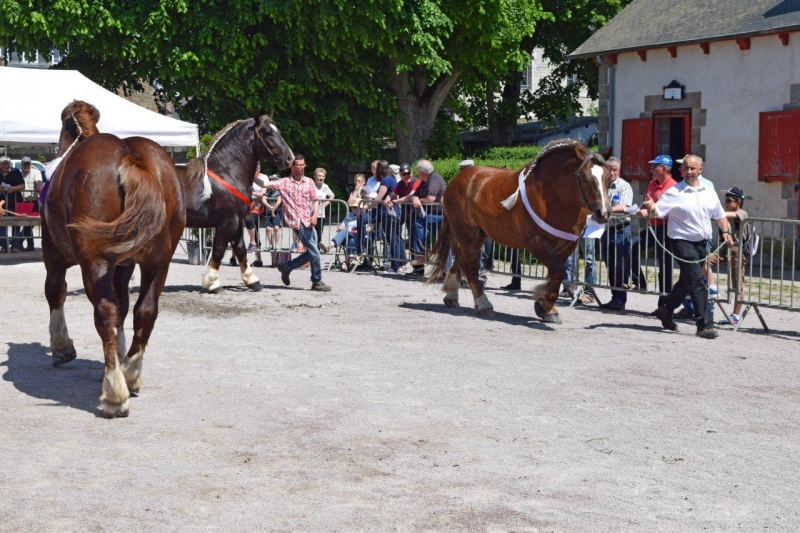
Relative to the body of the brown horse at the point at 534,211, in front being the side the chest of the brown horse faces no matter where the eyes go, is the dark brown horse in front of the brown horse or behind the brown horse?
behind

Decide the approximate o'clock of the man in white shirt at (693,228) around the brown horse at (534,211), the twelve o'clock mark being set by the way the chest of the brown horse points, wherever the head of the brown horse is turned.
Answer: The man in white shirt is roughly at 11 o'clock from the brown horse.

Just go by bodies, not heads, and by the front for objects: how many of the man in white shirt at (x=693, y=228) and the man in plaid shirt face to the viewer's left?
0

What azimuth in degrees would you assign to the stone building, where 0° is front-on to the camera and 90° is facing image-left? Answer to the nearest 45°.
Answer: approximately 45°

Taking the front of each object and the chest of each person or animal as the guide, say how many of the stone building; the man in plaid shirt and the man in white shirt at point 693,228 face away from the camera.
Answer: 0

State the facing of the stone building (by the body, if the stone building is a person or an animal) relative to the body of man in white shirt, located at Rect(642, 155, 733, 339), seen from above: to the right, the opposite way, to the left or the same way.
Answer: to the right

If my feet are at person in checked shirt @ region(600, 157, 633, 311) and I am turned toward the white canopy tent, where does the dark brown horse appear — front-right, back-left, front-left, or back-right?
front-left

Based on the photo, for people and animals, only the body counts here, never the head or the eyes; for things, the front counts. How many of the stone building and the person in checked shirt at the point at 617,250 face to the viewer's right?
0

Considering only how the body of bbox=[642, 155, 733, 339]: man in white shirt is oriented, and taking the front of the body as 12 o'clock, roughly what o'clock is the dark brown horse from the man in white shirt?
The dark brown horse is roughly at 5 o'clock from the man in white shirt.

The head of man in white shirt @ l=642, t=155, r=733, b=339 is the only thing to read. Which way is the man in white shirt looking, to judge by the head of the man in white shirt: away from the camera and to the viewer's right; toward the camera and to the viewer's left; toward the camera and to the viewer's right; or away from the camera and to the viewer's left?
toward the camera and to the viewer's left

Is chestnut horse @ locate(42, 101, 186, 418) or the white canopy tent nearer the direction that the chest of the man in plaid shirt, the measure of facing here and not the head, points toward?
the chestnut horse

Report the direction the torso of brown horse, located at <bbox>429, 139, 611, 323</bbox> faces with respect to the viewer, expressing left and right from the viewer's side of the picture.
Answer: facing the viewer and to the right of the viewer

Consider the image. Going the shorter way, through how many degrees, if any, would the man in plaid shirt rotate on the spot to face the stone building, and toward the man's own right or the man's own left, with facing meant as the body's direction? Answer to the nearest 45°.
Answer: approximately 90° to the man's own left

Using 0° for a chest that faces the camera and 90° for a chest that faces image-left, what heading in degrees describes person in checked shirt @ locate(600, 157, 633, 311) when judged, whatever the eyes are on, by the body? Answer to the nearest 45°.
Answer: approximately 45°

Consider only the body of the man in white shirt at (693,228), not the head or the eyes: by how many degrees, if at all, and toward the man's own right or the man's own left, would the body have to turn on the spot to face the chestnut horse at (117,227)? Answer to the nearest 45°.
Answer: approximately 90° to the man's own right

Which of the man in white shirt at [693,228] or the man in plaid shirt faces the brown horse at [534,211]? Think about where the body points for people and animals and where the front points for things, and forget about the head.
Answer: the man in plaid shirt

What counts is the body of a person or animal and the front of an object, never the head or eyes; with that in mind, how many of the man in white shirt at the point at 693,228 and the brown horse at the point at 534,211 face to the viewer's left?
0
